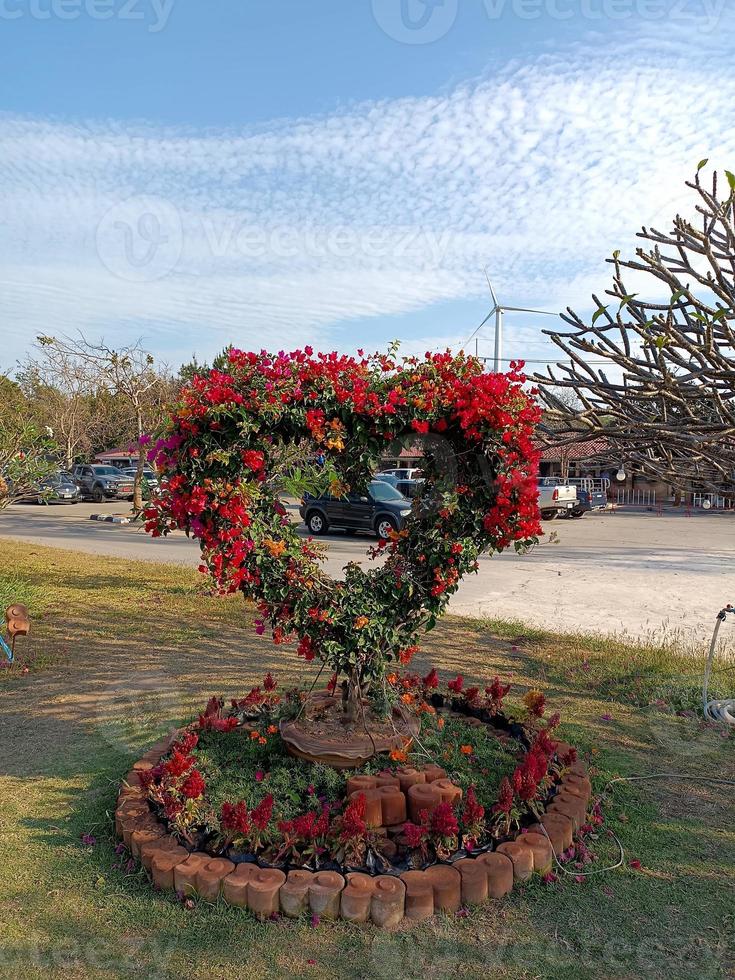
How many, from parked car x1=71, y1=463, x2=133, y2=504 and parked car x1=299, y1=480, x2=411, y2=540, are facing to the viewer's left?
0

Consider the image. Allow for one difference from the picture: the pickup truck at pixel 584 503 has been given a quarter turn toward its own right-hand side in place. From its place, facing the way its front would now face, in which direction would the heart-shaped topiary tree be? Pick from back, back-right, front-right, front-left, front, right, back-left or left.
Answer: back-right

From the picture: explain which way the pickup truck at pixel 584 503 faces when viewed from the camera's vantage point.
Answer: facing away from the viewer and to the left of the viewer

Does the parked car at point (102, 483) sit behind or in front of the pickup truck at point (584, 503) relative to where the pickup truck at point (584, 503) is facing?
in front

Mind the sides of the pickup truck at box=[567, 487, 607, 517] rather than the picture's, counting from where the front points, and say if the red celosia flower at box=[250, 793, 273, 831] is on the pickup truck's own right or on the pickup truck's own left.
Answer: on the pickup truck's own left

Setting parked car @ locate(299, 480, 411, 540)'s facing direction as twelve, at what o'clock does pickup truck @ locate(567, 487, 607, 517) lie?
The pickup truck is roughly at 9 o'clock from the parked car.

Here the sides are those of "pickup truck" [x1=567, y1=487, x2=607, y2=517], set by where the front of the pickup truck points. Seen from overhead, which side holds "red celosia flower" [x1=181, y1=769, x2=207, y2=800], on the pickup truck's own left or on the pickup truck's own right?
on the pickup truck's own left

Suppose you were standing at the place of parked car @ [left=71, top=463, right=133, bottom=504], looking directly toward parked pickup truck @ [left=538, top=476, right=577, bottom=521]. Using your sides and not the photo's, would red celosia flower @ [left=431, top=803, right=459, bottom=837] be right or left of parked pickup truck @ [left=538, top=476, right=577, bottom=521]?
right

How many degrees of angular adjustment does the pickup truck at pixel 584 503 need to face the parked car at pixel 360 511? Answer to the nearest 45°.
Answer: approximately 90° to its left

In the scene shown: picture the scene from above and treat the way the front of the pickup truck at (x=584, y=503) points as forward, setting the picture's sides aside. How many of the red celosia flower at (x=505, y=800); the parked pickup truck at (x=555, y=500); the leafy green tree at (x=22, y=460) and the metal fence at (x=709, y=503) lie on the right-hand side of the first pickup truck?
1

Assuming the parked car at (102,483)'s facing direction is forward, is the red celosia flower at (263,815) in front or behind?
in front

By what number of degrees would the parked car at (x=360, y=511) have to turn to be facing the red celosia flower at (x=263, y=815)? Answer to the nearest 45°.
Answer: approximately 45° to its right
